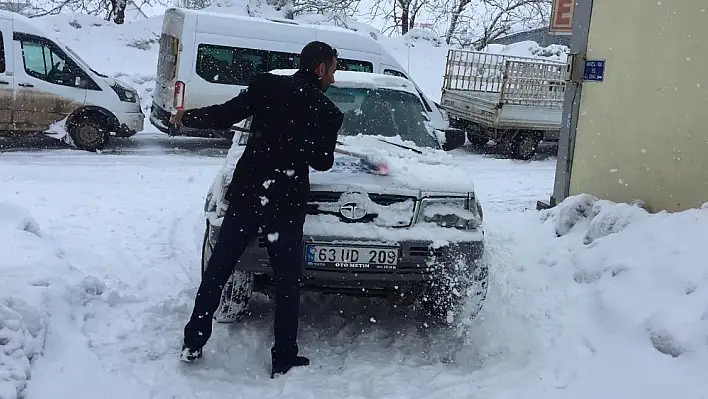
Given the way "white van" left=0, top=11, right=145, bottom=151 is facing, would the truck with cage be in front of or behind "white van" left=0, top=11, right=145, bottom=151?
in front

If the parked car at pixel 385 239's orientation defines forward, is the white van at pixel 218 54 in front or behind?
behind

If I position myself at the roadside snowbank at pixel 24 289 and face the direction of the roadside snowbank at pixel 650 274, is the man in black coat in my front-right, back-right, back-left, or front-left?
front-right

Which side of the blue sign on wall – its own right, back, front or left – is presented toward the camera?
front

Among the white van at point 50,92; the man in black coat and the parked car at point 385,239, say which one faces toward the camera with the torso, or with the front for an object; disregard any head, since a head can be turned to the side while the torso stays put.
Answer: the parked car

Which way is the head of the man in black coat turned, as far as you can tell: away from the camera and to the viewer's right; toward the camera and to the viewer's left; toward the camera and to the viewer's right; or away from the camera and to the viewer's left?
away from the camera and to the viewer's right

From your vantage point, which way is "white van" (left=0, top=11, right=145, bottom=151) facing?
to the viewer's right

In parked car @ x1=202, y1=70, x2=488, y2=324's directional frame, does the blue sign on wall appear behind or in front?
behind

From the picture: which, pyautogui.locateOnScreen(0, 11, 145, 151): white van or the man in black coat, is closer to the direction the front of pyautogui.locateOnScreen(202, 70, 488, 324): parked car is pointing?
the man in black coat

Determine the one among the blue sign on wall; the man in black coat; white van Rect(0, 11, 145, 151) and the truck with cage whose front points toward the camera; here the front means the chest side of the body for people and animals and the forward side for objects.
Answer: the blue sign on wall

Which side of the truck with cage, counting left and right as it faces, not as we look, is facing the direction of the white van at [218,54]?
back

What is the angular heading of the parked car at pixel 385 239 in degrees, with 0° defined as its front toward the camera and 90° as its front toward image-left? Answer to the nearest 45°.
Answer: approximately 0°
